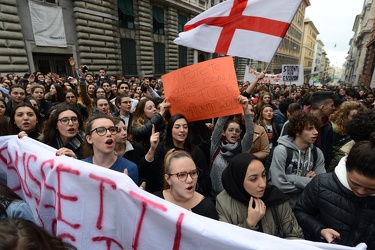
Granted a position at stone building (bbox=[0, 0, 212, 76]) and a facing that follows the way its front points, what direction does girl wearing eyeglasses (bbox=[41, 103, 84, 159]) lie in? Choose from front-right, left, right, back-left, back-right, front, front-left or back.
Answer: front-right

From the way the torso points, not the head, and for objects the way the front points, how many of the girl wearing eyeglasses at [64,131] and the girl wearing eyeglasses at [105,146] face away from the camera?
0

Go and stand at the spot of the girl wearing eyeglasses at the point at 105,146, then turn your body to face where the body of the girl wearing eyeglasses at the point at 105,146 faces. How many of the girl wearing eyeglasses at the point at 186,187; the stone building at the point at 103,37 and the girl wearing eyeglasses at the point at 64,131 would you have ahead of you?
1

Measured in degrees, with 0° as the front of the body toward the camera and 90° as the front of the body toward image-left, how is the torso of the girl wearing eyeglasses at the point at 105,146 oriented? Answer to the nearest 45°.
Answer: approximately 315°

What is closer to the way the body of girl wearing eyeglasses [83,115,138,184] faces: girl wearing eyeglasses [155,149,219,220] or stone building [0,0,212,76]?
the girl wearing eyeglasses

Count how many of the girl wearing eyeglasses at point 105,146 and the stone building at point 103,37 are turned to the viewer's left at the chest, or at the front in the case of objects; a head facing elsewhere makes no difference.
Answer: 0

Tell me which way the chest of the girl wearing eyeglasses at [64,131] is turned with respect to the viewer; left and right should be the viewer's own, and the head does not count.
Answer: facing the viewer and to the right of the viewer
